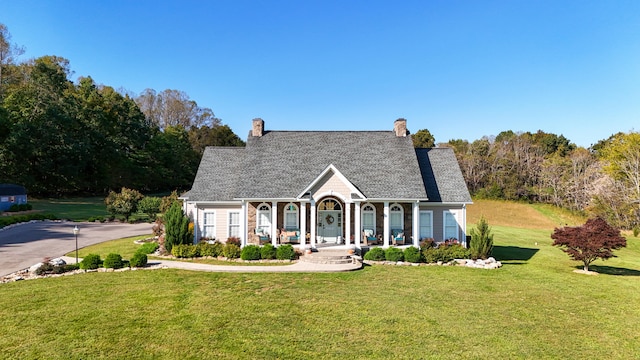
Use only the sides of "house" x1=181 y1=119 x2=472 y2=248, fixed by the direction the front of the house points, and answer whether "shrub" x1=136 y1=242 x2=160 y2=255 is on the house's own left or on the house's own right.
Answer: on the house's own right

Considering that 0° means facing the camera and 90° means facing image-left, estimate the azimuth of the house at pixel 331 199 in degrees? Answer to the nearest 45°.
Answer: approximately 0°

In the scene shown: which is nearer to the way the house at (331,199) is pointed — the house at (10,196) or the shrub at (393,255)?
the shrub

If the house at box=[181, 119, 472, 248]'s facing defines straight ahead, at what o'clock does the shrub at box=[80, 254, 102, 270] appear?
The shrub is roughly at 2 o'clock from the house.

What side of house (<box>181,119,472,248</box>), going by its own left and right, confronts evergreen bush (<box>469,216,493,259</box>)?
left

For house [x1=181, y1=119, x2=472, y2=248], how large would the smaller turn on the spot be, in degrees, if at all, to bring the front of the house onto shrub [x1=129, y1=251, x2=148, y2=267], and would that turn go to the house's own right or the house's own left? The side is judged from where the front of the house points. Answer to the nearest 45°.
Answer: approximately 45° to the house's own right

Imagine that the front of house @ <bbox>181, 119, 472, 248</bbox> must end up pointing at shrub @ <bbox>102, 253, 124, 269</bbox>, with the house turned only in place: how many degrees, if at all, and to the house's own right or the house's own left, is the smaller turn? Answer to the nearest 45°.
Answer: approximately 45° to the house's own right

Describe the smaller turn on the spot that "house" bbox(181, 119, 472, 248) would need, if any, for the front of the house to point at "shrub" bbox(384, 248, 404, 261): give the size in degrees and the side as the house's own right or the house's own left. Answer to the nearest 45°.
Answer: approximately 45° to the house's own left

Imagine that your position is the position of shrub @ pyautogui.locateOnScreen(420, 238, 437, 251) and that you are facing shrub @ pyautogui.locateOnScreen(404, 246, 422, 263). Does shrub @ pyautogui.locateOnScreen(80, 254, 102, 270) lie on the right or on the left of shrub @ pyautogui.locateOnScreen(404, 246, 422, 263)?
right

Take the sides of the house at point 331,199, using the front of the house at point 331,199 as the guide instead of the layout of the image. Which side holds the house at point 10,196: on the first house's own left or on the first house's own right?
on the first house's own right

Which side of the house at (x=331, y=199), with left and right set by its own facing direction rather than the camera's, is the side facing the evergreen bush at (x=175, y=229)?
right

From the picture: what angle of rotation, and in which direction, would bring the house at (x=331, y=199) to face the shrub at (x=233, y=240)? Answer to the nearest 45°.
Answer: approximately 90° to its right
